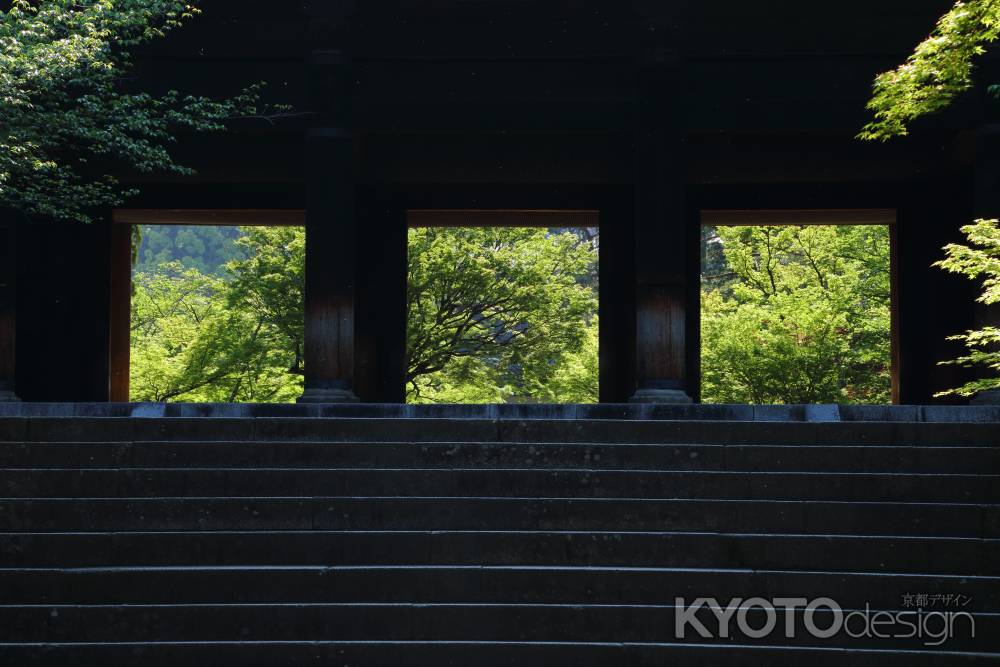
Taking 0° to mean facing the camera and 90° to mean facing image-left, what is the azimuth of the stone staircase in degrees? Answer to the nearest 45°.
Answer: approximately 0°
